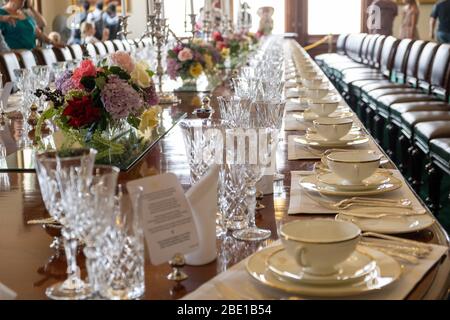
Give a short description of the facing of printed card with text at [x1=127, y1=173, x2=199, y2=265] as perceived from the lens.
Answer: facing the viewer

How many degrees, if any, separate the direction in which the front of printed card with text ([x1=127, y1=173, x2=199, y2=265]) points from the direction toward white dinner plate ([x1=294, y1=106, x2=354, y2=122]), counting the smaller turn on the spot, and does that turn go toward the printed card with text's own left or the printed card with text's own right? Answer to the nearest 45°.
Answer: approximately 180°
